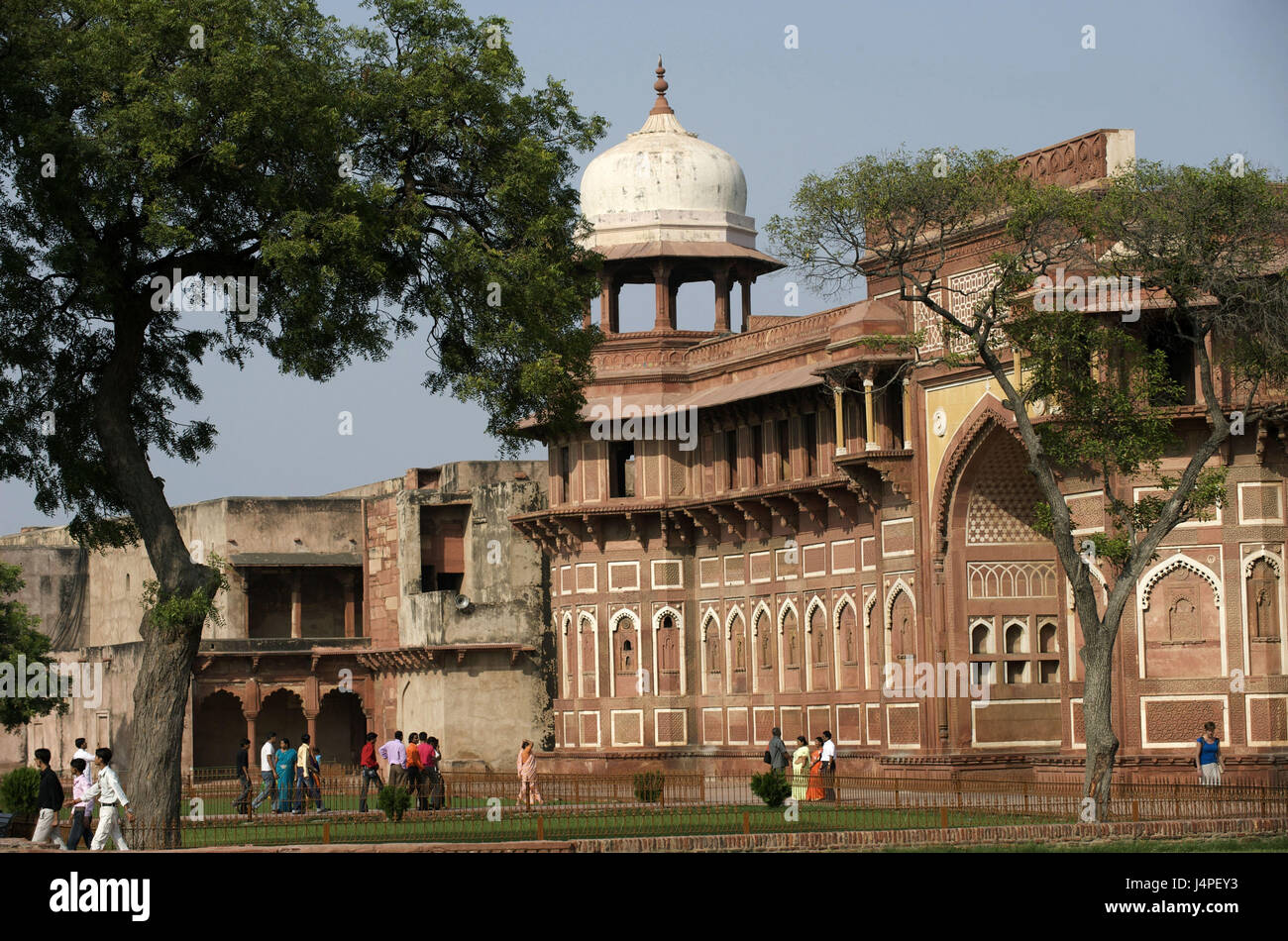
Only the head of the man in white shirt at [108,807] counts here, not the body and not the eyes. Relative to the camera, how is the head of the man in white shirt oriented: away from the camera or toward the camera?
toward the camera

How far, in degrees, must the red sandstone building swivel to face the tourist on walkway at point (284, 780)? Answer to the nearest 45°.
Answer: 0° — it already faces them

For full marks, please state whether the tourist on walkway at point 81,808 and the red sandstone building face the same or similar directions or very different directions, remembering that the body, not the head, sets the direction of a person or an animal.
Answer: same or similar directions

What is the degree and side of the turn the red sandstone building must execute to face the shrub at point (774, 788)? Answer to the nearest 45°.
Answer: approximately 45° to its left

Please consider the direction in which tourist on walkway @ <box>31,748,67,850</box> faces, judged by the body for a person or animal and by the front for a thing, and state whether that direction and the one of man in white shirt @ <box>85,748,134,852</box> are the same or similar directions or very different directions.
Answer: same or similar directions

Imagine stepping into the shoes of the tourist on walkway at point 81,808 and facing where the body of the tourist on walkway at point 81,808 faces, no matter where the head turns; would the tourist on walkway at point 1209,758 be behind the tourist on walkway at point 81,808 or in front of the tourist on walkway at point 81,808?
behind

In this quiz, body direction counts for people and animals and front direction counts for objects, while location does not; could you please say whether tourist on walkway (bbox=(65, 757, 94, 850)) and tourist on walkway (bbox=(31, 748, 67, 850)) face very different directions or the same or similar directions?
same or similar directions

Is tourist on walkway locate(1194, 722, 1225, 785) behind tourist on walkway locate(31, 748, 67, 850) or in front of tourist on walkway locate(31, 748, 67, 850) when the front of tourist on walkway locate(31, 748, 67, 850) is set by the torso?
behind
